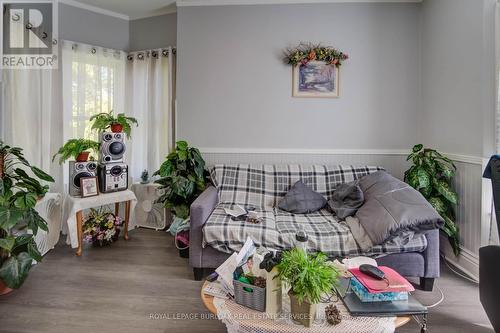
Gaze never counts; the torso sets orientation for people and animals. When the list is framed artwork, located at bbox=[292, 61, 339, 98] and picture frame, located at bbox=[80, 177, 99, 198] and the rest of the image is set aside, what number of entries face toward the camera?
2

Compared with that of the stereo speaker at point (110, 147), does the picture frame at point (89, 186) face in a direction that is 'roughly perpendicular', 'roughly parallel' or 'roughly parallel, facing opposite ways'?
roughly parallel

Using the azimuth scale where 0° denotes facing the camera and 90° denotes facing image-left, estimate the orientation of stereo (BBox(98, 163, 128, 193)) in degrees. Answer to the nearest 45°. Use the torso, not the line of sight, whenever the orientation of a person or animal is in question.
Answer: approximately 315°

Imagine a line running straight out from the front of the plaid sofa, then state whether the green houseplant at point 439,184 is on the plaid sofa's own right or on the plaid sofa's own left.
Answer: on the plaid sofa's own left

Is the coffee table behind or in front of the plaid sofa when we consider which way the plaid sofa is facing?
in front

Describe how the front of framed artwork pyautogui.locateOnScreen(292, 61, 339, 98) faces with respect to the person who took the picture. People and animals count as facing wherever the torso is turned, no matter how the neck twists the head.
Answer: facing the viewer

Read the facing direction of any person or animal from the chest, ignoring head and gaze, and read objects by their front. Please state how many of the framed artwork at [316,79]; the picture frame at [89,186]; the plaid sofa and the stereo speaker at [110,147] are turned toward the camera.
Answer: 4

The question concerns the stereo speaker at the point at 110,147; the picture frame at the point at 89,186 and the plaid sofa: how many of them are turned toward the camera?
3

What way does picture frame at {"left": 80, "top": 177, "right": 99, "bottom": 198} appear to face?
toward the camera

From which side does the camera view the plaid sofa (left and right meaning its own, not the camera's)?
front

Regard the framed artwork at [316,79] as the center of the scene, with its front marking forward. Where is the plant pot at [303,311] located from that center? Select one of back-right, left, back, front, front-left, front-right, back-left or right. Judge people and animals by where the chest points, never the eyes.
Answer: front

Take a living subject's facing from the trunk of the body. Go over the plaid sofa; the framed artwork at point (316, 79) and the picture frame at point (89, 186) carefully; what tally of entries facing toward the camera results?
3

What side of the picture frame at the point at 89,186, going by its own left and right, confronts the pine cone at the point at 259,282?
front

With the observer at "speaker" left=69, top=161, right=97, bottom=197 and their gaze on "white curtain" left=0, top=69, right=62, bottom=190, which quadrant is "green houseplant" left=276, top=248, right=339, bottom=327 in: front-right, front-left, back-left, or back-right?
back-left

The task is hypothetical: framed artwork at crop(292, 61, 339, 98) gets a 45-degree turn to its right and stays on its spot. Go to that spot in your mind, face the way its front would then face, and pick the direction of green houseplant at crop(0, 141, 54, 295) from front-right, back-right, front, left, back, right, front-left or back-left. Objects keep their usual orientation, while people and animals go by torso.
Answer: front

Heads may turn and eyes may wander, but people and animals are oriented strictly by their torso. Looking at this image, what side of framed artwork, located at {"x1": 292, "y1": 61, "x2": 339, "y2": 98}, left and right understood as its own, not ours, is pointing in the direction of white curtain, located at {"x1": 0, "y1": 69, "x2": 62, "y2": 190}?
right

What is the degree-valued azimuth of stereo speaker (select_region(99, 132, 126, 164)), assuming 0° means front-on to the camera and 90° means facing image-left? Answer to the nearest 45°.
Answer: approximately 0°
